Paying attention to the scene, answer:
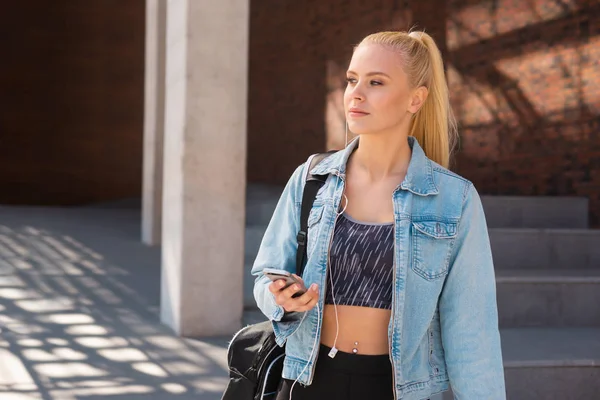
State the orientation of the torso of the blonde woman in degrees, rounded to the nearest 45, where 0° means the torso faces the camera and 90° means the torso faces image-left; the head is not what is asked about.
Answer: approximately 45°

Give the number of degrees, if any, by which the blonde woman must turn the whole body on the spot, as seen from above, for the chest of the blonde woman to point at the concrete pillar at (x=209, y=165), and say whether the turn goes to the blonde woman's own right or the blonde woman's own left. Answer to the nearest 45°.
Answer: approximately 135° to the blonde woman's own right

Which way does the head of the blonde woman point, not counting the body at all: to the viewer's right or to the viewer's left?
to the viewer's left

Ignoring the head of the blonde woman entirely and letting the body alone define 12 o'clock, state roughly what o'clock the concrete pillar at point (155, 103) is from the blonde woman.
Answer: The concrete pillar is roughly at 4 o'clock from the blonde woman.
